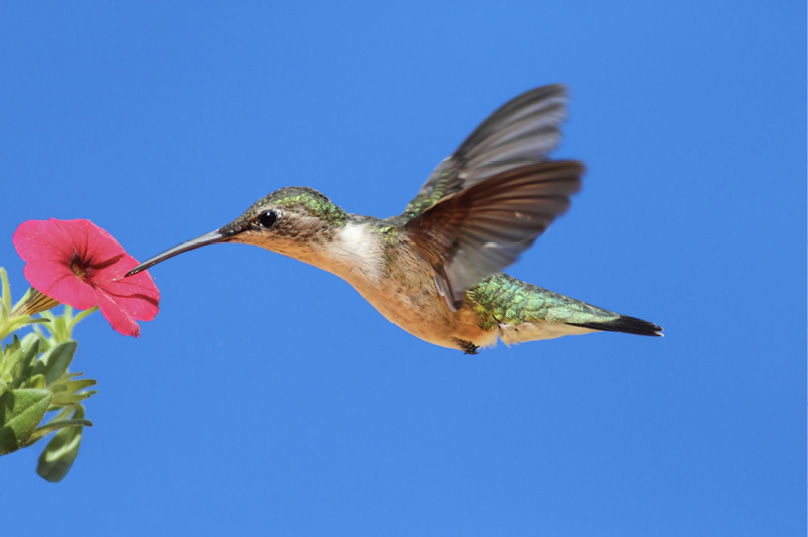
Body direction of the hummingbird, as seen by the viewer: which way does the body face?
to the viewer's left
